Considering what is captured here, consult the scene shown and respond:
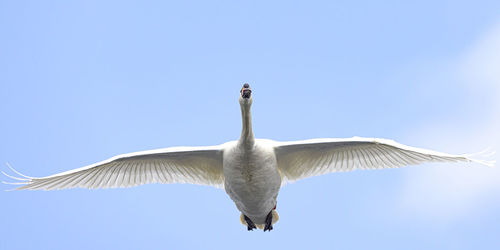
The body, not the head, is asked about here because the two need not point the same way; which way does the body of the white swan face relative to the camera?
toward the camera
